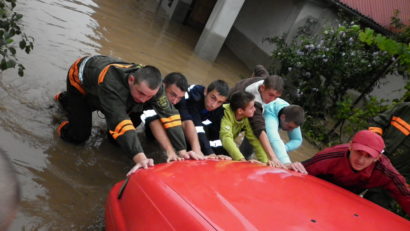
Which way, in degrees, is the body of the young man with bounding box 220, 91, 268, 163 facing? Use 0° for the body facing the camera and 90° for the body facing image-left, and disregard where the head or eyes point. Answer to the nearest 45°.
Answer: approximately 315°

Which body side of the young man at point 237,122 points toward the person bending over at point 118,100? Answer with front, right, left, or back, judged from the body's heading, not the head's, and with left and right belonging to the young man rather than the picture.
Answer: right

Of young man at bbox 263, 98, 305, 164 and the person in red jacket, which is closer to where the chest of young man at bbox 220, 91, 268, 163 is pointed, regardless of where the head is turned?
the person in red jacket

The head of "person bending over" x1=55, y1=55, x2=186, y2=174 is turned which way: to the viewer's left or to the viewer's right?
to the viewer's right

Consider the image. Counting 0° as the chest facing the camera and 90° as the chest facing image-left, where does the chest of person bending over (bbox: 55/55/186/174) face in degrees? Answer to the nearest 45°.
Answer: approximately 315°
